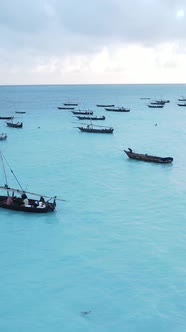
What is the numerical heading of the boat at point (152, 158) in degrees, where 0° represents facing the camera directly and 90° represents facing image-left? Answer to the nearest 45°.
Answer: approximately 90°
